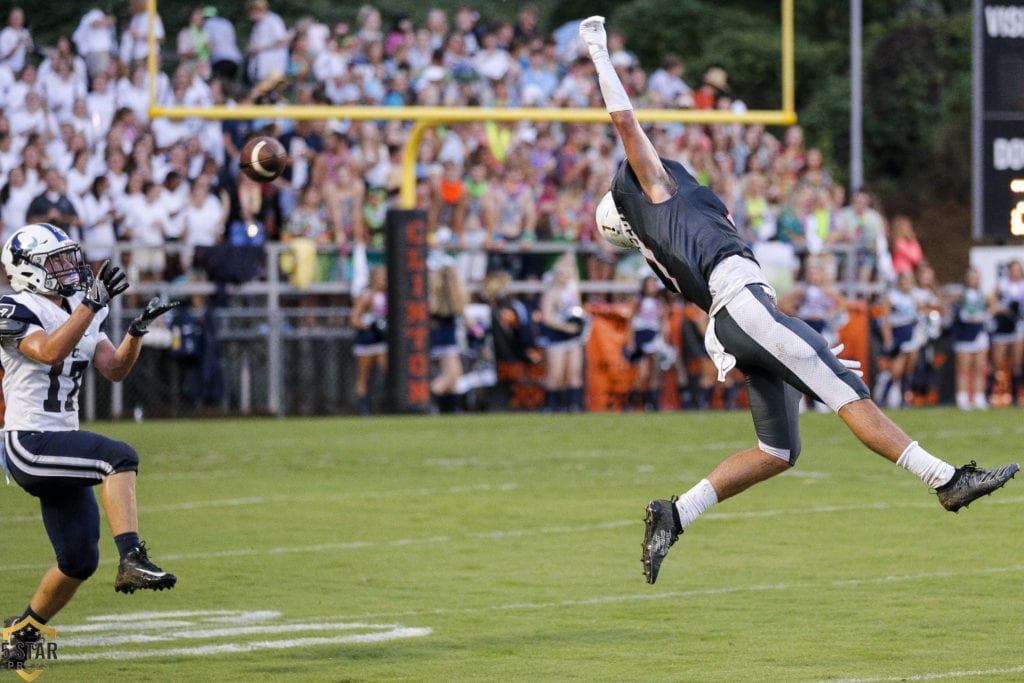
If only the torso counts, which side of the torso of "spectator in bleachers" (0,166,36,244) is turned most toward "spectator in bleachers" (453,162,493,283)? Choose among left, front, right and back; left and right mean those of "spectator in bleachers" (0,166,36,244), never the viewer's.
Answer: left

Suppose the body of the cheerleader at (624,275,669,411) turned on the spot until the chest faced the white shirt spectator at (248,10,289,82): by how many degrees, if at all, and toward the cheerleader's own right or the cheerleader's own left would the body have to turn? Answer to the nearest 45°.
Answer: approximately 90° to the cheerleader's own right

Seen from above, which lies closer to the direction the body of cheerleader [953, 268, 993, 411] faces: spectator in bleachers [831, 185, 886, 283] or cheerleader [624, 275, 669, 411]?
the cheerleader

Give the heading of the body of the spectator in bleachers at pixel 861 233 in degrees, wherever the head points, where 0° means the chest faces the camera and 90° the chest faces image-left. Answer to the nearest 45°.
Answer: approximately 0°

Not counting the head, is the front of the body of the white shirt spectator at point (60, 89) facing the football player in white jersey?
yes
